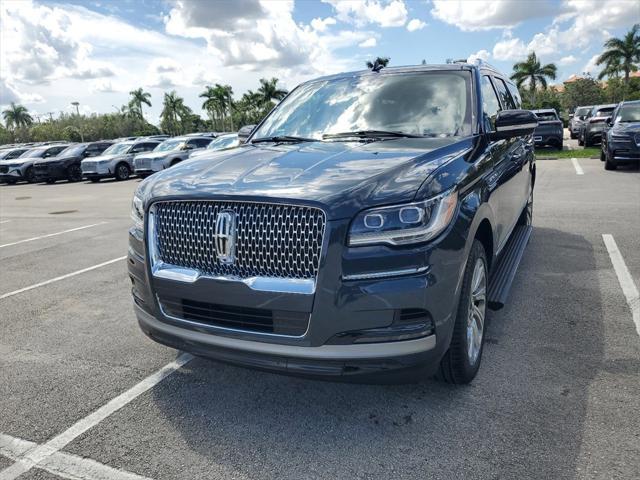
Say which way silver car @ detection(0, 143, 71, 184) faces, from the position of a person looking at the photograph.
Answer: facing the viewer and to the left of the viewer

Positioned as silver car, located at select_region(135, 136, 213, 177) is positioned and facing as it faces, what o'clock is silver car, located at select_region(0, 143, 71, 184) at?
silver car, located at select_region(0, 143, 71, 184) is roughly at 3 o'clock from silver car, located at select_region(135, 136, 213, 177).

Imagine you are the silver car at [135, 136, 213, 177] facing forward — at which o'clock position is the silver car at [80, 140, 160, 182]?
the silver car at [80, 140, 160, 182] is roughly at 3 o'clock from the silver car at [135, 136, 213, 177].

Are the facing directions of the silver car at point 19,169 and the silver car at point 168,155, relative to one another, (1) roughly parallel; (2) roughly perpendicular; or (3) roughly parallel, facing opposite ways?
roughly parallel

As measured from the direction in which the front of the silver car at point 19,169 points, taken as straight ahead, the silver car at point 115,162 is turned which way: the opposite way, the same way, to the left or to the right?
the same way

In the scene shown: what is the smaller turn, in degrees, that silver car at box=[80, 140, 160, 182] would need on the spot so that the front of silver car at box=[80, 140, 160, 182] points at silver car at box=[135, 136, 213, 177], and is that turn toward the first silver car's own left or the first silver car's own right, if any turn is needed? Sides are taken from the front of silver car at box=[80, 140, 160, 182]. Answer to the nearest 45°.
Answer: approximately 90° to the first silver car's own left

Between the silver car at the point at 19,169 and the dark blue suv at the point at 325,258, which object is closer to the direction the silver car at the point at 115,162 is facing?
the dark blue suv

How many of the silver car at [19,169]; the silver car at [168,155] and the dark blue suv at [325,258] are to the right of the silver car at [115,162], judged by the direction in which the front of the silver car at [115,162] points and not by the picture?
1

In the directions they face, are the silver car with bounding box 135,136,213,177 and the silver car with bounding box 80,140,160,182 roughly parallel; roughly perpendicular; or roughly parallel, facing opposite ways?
roughly parallel

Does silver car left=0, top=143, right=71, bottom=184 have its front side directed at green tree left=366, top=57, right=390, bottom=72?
no

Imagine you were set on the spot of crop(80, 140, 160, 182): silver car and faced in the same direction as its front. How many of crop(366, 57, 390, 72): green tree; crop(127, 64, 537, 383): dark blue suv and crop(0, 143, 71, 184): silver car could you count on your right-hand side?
1

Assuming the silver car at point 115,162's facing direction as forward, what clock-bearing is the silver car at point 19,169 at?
the silver car at point 19,169 is roughly at 3 o'clock from the silver car at point 115,162.

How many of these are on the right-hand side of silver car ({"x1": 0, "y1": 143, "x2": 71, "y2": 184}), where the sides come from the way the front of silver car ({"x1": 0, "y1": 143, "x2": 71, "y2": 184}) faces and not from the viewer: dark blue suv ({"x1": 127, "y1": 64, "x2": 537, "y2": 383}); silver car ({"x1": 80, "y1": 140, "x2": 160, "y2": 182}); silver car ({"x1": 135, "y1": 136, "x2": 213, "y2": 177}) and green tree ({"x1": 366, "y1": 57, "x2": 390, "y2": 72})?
0

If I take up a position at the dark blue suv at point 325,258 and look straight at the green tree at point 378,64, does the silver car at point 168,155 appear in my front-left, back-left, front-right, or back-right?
front-left

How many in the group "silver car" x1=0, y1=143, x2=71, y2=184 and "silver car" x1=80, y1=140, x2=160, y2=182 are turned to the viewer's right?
0
